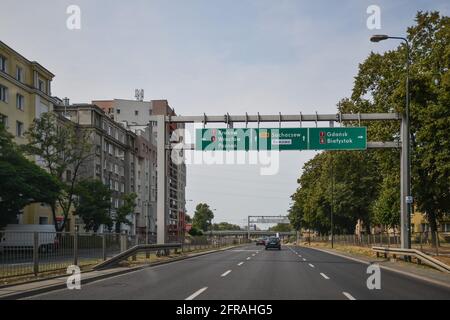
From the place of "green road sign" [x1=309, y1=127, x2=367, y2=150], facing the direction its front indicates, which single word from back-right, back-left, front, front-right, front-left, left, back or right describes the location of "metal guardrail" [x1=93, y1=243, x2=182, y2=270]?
front-right

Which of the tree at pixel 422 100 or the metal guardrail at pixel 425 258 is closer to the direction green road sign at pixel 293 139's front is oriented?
the metal guardrail

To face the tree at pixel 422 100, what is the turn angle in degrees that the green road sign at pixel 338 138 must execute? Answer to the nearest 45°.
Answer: approximately 135° to its left

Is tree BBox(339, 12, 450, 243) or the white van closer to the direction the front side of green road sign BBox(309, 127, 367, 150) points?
the white van

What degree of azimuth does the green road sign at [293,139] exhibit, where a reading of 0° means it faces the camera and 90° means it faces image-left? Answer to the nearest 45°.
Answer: approximately 0°

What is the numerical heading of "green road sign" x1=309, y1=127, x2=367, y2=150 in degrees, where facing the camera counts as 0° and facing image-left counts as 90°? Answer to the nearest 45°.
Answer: approximately 0°

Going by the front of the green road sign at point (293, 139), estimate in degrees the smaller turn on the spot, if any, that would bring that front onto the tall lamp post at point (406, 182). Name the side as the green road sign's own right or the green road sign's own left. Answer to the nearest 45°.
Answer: approximately 45° to the green road sign's own left

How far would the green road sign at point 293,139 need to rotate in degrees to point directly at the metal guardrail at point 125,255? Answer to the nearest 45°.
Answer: approximately 45° to its right

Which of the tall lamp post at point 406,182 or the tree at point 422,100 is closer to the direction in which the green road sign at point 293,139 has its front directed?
the tall lamp post
